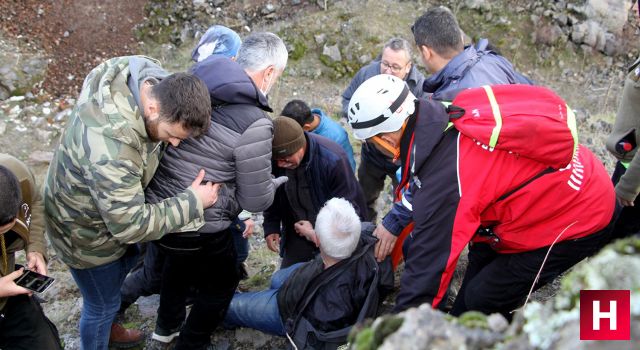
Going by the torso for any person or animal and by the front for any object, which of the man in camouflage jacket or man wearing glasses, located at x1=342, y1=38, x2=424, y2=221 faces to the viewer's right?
the man in camouflage jacket

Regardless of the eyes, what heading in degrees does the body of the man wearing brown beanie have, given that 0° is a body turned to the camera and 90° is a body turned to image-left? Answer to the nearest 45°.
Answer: approximately 45°

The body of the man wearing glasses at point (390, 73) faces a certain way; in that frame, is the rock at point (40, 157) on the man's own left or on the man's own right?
on the man's own right

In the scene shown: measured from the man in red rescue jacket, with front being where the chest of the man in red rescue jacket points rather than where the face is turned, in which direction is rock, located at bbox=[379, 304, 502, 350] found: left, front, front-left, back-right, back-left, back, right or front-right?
left

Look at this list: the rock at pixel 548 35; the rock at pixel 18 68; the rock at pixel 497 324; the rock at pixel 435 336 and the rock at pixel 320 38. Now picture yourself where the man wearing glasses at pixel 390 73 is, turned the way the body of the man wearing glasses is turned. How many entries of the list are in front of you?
2

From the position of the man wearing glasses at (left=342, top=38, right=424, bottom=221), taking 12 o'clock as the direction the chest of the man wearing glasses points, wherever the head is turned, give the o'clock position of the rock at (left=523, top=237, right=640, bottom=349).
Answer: The rock is roughly at 12 o'clock from the man wearing glasses.

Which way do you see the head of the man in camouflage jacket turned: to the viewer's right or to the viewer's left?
to the viewer's right

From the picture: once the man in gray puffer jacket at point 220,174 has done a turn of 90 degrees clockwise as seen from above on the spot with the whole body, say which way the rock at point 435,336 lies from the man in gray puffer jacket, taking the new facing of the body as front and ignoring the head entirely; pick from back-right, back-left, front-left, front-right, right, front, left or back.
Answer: front-right

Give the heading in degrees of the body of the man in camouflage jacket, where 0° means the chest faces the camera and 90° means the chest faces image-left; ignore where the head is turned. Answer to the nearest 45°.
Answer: approximately 270°

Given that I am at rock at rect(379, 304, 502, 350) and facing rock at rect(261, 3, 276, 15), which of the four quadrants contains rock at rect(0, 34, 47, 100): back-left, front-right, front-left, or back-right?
front-left

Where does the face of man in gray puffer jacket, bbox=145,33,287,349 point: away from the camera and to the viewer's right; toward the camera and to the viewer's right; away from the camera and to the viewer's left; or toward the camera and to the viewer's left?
away from the camera and to the viewer's right

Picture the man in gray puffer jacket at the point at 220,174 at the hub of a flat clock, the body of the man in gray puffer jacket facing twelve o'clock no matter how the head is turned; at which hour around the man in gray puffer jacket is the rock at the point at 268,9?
The rock is roughly at 11 o'clock from the man in gray puffer jacket.

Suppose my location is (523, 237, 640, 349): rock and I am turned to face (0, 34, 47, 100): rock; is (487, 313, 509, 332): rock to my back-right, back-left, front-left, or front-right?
front-left

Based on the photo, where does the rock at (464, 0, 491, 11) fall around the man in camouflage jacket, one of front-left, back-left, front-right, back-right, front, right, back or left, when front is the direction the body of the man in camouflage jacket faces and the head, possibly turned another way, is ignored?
front-left

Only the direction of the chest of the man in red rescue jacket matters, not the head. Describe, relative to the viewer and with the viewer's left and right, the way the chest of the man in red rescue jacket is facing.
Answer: facing to the left of the viewer

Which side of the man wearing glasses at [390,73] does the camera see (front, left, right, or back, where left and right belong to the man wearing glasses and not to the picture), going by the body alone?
front

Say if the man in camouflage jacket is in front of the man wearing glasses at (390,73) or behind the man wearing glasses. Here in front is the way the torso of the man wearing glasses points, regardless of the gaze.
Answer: in front

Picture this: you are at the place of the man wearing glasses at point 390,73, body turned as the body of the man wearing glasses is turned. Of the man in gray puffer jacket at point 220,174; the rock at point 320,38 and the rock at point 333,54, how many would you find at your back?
2
